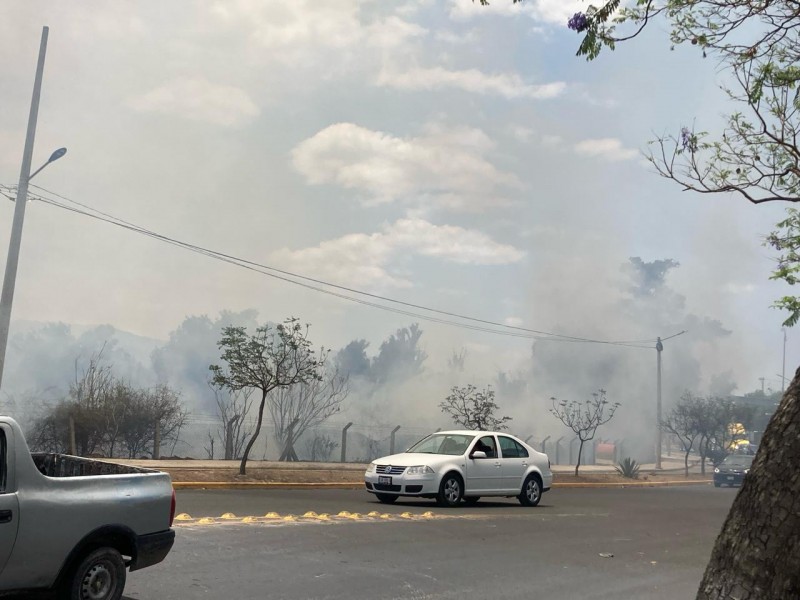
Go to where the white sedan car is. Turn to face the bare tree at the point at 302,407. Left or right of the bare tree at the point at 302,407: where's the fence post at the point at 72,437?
left

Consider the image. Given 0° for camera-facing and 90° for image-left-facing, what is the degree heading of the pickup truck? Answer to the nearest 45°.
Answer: approximately 90°

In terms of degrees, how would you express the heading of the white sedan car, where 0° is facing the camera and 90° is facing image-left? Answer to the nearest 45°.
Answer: approximately 45°

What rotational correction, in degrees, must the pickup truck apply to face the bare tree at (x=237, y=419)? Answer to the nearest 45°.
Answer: approximately 90° to its right

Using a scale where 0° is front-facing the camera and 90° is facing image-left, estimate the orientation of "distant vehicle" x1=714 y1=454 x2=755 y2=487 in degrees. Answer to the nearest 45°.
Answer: approximately 45°

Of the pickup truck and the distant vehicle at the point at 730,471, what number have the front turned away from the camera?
0

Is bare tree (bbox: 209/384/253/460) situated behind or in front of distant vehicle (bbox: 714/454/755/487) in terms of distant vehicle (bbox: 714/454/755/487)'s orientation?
in front

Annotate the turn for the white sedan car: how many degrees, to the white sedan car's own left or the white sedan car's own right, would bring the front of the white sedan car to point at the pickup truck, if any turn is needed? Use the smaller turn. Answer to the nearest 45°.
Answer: approximately 45° to the white sedan car's own left

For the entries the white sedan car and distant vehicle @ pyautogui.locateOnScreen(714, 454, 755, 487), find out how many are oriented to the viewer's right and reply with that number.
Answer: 0

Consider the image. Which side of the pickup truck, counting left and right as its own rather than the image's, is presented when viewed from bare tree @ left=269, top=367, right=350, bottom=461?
right
